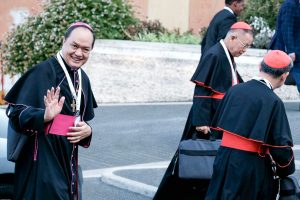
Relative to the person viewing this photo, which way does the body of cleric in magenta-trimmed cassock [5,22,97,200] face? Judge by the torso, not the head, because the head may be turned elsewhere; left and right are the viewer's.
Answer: facing the viewer and to the right of the viewer

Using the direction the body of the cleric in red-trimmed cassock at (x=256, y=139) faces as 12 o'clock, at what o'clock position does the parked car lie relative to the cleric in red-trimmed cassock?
The parked car is roughly at 8 o'clock from the cleric in red-trimmed cassock.

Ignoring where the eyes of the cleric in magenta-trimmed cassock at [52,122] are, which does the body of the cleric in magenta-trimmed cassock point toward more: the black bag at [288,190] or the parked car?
the black bag

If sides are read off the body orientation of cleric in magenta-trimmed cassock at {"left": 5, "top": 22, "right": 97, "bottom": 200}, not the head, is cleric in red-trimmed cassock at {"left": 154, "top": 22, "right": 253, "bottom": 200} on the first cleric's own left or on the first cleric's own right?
on the first cleric's own left

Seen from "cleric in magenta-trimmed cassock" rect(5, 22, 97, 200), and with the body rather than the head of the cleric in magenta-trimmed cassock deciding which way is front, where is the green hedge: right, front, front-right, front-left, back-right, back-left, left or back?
back-left

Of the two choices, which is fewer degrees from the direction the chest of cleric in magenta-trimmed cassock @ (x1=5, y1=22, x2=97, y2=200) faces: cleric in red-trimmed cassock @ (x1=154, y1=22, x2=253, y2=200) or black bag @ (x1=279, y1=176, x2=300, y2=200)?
the black bag

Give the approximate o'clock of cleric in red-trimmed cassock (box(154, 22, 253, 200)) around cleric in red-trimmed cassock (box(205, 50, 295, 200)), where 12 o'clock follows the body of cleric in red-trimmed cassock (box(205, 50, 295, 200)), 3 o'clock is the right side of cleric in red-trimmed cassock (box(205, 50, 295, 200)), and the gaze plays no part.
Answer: cleric in red-trimmed cassock (box(154, 22, 253, 200)) is roughly at 10 o'clock from cleric in red-trimmed cassock (box(205, 50, 295, 200)).

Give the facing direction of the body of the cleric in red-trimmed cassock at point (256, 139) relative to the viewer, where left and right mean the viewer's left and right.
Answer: facing away from the viewer and to the right of the viewer

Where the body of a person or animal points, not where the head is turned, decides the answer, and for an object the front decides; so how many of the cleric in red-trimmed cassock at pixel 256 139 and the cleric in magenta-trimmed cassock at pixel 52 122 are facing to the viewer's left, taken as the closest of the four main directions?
0

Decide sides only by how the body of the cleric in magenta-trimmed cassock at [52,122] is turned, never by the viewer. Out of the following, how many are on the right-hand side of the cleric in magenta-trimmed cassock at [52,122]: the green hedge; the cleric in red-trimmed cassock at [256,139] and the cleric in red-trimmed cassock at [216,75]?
0

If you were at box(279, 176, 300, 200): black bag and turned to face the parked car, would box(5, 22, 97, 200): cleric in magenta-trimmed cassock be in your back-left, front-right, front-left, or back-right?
front-left
